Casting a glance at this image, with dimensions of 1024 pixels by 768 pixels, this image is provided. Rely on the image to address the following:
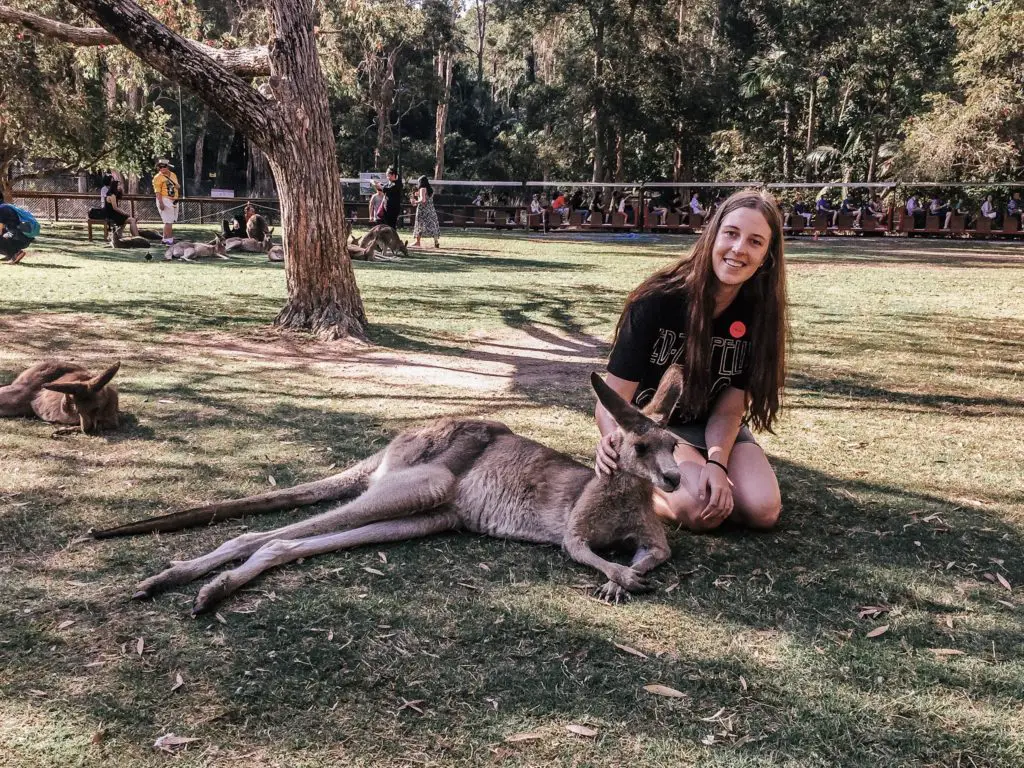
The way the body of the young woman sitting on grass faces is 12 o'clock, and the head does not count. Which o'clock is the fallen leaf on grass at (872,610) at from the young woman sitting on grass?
The fallen leaf on grass is roughly at 11 o'clock from the young woman sitting on grass.

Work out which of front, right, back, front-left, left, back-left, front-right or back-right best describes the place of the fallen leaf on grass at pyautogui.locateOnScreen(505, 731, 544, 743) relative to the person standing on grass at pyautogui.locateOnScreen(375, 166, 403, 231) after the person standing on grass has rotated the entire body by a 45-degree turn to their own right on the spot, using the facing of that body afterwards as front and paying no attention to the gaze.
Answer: back-left

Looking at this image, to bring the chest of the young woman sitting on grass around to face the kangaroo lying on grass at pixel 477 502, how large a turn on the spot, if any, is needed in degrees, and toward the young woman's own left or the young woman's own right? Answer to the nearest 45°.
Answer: approximately 45° to the young woman's own right

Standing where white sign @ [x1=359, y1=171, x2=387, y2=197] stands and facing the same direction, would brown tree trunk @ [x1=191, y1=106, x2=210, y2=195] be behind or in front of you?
behind

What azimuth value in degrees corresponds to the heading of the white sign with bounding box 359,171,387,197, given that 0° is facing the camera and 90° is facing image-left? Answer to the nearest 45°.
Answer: approximately 0°

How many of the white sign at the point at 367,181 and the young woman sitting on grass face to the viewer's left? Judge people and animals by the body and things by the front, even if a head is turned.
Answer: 0

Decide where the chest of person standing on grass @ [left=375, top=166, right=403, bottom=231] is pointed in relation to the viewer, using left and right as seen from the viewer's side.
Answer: facing to the left of the viewer
